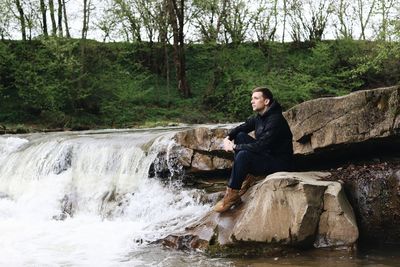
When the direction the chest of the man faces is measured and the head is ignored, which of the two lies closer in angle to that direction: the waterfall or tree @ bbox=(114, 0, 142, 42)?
the waterfall

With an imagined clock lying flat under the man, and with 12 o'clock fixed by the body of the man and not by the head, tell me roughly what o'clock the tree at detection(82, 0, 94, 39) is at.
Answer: The tree is roughly at 2 o'clock from the man.

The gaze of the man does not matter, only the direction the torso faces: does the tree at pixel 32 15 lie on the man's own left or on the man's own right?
on the man's own right

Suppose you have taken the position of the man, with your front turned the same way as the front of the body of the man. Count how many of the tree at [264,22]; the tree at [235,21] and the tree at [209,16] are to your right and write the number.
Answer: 3

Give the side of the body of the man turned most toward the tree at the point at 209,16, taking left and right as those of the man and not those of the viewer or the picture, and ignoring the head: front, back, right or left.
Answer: right

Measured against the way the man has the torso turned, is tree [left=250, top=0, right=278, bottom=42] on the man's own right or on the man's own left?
on the man's own right

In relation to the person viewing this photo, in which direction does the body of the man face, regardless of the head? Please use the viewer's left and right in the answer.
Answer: facing to the left of the viewer

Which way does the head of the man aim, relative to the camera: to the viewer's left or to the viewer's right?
to the viewer's left

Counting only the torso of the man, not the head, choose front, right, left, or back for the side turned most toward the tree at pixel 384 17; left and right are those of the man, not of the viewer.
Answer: right

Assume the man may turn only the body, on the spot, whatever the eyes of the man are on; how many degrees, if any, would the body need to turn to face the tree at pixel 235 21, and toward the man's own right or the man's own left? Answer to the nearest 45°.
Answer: approximately 90° to the man's own right

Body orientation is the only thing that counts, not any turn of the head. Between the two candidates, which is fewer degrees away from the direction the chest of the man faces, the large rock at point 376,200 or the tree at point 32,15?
the tree

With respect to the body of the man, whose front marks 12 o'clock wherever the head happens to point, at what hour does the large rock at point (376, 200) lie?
The large rock is roughly at 6 o'clock from the man.
